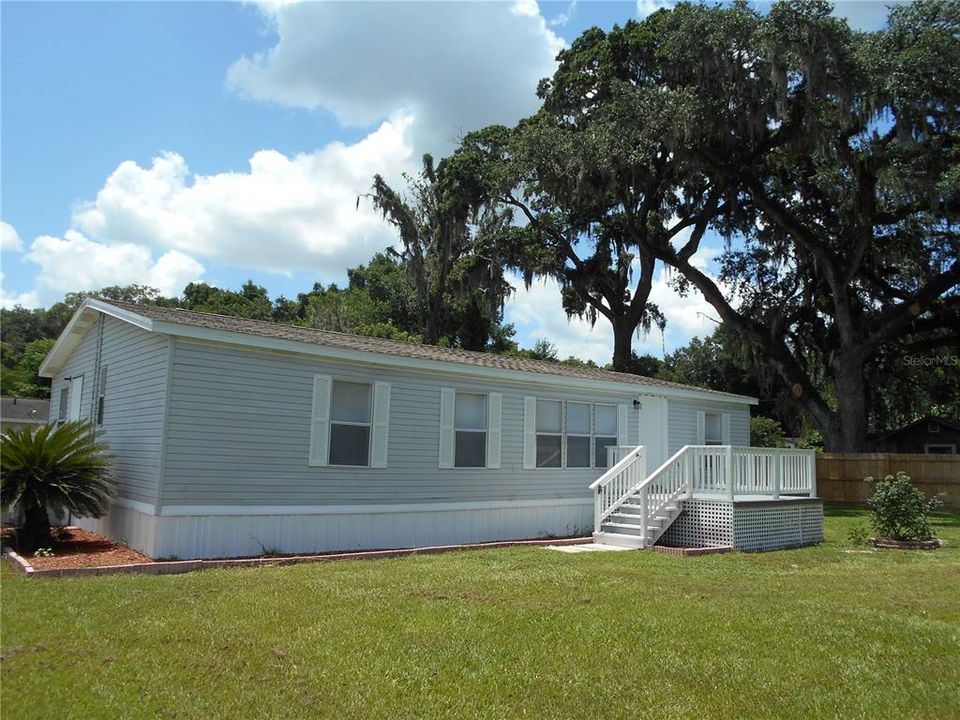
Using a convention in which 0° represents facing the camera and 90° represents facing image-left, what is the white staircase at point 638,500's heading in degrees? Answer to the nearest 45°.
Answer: approximately 45°

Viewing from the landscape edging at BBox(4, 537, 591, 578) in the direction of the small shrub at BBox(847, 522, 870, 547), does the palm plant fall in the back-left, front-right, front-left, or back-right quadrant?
back-left

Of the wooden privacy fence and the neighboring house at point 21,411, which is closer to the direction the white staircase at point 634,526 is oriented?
the neighboring house

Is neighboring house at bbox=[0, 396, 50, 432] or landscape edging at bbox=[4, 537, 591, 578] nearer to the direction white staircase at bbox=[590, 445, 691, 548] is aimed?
the landscape edging

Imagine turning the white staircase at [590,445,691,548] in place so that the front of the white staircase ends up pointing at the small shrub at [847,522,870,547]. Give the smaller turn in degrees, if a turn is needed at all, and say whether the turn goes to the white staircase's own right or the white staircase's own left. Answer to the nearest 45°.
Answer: approximately 135° to the white staircase's own left

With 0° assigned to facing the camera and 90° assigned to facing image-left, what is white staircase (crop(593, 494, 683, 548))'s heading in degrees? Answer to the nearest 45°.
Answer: approximately 45°

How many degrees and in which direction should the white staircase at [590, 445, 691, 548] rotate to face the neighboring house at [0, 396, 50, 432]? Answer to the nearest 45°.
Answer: approximately 90° to its right

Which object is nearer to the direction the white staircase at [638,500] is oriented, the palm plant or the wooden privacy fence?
the palm plant

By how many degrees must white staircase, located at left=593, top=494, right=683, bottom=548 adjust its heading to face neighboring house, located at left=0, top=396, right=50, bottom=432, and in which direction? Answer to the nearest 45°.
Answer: approximately 90° to its right

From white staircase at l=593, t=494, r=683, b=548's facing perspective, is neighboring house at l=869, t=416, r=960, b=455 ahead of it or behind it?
behind

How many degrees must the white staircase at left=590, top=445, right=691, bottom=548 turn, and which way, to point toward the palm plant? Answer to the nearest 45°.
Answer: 0° — it already faces it

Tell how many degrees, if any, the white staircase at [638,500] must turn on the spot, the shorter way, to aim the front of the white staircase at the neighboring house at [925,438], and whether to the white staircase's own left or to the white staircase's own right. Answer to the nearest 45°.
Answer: approximately 180°

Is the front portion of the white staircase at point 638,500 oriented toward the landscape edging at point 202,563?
yes
